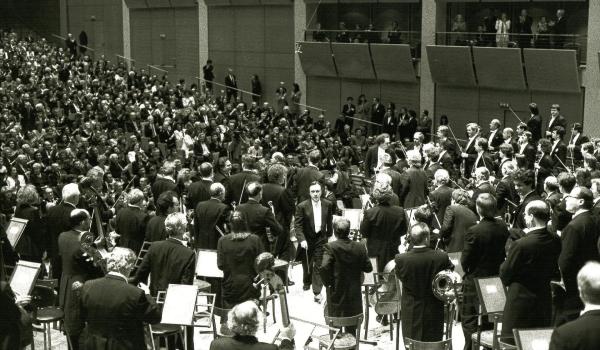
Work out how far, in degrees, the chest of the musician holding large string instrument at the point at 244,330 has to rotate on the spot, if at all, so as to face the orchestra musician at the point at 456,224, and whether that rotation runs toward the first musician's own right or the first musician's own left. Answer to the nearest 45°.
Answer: approximately 45° to the first musician's own right

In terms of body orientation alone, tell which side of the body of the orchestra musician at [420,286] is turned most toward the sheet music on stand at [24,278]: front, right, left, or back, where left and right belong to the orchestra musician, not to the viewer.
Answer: left

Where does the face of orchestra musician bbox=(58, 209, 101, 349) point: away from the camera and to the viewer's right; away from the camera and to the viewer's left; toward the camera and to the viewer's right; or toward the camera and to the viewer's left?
away from the camera and to the viewer's right

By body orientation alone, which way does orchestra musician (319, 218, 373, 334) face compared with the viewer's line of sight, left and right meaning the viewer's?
facing away from the viewer

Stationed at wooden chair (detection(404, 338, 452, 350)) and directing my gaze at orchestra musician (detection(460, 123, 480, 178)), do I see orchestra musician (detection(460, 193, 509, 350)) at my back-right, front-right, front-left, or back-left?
front-right

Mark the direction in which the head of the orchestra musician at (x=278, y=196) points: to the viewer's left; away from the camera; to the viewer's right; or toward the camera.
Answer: away from the camera

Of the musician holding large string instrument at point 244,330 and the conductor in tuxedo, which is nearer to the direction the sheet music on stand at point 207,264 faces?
the musician holding large string instrument

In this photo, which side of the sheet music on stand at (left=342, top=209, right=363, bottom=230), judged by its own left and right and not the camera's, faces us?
front

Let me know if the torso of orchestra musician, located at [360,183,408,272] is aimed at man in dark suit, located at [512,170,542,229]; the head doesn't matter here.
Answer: no

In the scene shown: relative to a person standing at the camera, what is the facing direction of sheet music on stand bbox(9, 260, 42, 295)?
facing the viewer and to the left of the viewer

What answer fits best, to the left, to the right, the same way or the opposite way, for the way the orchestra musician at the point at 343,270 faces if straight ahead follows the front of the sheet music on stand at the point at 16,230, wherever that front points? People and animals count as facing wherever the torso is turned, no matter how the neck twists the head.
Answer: the opposite way

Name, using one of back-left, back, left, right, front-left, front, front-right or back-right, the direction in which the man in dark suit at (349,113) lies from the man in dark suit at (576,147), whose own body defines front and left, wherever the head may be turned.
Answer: right

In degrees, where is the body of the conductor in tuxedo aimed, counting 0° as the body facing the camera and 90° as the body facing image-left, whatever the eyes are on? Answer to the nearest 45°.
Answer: approximately 0°

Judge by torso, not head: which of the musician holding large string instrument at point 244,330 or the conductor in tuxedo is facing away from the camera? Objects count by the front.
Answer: the musician holding large string instrument

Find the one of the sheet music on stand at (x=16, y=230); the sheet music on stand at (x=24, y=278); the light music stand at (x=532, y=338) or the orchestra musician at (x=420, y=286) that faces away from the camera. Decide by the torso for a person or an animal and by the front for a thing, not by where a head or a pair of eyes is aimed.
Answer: the orchestra musician

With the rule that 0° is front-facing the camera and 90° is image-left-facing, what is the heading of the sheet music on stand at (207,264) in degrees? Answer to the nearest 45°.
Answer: approximately 0°

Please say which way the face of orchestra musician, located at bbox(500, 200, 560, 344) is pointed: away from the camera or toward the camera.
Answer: away from the camera

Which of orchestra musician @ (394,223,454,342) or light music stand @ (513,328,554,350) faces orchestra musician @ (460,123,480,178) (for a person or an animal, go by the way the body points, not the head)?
orchestra musician @ (394,223,454,342)

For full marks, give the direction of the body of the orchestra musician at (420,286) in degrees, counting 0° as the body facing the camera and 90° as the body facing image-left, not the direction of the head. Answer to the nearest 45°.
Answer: approximately 180°
